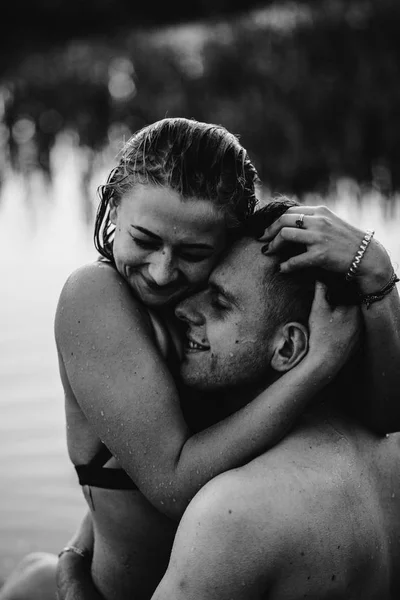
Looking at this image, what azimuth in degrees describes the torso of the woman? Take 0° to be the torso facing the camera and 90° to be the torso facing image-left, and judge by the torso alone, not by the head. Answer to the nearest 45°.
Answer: approximately 315°

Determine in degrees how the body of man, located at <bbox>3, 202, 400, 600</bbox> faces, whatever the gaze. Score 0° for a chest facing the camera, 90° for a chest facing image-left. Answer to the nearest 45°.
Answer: approximately 135°
